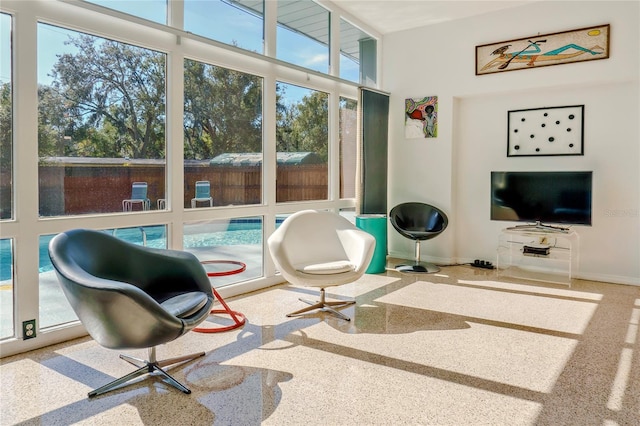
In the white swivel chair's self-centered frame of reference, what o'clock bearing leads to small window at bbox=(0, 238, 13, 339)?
The small window is roughly at 2 o'clock from the white swivel chair.

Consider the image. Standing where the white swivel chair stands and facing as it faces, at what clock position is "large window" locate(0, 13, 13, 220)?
The large window is roughly at 2 o'clock from the white swivel chair.

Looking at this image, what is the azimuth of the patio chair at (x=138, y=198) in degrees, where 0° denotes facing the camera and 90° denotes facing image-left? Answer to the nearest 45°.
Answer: approximately 0°

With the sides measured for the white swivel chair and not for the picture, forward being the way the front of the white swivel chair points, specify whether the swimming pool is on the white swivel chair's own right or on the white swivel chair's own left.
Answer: on the white swivel chair's own right

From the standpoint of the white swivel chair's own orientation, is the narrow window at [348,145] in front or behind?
behind

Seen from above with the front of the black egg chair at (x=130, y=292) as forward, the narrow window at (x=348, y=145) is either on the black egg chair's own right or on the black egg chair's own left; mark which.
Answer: on the black egg chair's own left

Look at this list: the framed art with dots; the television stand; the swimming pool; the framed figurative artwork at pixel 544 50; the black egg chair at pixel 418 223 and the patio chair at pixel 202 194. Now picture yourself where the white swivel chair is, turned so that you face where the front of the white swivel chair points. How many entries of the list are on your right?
2

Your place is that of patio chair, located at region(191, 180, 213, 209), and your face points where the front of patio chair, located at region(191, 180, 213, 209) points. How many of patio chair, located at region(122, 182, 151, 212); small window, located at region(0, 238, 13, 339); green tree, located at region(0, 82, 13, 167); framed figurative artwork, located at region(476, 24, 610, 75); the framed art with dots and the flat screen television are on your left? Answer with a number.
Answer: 3

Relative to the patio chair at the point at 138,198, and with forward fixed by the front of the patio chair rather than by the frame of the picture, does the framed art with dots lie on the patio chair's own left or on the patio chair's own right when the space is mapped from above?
on the patio chair's own left

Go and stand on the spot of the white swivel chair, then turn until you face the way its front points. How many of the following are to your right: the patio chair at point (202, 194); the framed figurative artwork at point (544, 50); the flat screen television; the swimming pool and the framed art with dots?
2

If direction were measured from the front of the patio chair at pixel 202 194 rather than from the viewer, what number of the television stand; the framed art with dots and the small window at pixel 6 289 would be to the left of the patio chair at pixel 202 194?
2

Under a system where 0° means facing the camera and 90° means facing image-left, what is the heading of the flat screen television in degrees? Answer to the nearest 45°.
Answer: approximately 0°
